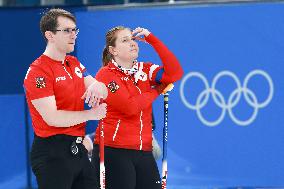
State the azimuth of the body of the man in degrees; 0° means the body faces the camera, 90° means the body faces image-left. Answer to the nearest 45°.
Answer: approximately 315°

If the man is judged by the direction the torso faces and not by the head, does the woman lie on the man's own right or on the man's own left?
on the man's own left

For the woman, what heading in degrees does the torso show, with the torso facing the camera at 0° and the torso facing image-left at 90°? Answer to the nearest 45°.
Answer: approximately 315°

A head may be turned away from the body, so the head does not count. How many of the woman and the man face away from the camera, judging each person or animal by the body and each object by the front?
0

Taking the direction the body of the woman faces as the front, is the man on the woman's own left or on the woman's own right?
on the woman's own right
